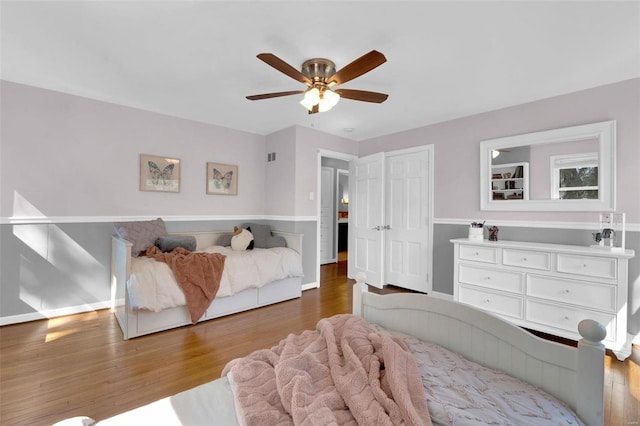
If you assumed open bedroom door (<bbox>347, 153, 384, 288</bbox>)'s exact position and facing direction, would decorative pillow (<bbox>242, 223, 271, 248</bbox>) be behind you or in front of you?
in front

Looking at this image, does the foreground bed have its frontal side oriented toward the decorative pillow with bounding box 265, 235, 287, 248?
no

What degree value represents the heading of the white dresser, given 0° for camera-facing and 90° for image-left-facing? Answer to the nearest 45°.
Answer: approximately 45°

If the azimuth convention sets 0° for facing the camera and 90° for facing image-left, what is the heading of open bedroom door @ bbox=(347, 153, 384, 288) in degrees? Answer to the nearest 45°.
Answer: approximately 45°

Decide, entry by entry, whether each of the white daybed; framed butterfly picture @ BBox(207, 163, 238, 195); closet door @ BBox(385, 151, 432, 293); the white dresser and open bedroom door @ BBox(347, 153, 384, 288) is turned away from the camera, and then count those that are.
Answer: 0

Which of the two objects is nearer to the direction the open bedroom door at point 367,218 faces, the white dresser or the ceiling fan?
the ceiling fan

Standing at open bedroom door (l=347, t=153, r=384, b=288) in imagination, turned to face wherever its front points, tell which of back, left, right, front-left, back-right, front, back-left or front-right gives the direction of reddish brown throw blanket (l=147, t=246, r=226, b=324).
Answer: front

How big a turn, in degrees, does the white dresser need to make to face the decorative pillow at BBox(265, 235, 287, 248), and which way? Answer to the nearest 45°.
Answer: approximately 45° to its right

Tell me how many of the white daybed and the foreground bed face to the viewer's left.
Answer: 0

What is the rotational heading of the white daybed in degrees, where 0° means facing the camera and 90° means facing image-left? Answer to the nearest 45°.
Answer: approximately 315°

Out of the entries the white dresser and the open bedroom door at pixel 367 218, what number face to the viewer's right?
0

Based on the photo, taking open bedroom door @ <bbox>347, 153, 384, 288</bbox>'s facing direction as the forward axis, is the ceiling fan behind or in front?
in front

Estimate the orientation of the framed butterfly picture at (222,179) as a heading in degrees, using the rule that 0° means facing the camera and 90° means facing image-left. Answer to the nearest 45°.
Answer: approximately 315°

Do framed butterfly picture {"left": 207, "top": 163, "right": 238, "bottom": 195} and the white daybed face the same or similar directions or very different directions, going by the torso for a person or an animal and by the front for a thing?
same or similar directions
